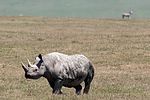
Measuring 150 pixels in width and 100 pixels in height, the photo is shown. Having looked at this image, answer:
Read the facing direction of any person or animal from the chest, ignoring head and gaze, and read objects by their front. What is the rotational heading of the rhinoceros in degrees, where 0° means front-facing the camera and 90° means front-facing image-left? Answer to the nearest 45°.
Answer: approximately 90°
